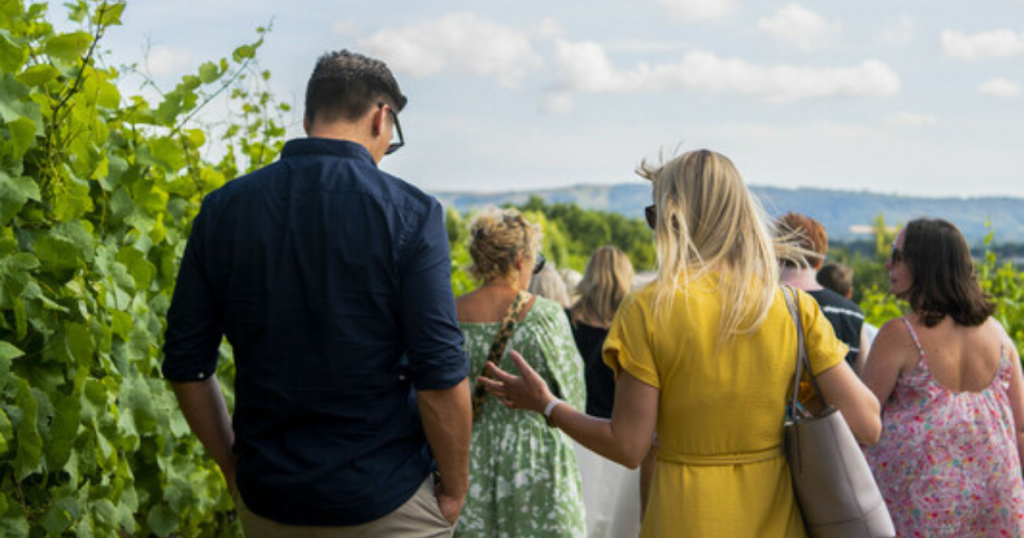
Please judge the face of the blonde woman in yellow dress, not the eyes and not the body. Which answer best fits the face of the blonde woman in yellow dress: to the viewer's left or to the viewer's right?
to the viewer's left

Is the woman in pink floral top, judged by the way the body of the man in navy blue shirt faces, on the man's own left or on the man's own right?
on the man's own right

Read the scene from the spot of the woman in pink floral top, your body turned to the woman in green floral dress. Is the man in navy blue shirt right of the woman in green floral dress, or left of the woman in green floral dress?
left

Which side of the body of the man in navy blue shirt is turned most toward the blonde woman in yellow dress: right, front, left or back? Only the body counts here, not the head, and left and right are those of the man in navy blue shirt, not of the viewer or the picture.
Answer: right

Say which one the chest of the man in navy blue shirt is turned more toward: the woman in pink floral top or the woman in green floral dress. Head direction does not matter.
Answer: the woman in green floral dress

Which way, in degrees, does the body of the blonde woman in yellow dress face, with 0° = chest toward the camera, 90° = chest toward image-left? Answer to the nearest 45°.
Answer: approximately 180°

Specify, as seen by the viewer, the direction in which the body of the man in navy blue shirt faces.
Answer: away from the camera

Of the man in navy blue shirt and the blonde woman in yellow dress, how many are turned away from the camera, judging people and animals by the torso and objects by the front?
2
